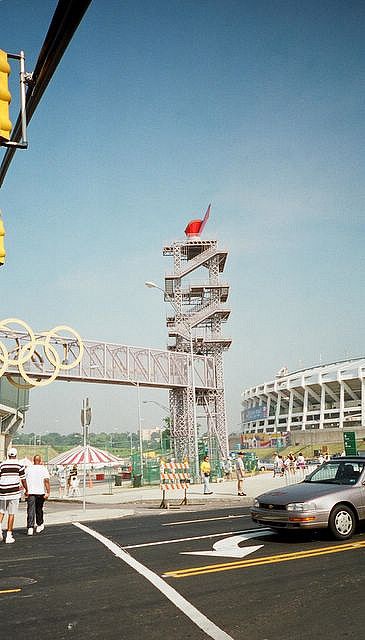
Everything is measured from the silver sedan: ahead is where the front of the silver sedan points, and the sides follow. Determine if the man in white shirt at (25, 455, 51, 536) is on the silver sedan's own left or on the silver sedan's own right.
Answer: on the silver sedan's own right

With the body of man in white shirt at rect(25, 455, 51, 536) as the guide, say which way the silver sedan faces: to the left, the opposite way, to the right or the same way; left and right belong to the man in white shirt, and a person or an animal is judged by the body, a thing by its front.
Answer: to the left

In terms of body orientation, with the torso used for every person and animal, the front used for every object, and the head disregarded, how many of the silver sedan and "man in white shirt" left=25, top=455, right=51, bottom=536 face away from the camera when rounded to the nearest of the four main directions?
1

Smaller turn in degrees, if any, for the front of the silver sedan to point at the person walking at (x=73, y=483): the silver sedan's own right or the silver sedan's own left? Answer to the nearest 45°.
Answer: approximately 90° to the silver sedan's own right

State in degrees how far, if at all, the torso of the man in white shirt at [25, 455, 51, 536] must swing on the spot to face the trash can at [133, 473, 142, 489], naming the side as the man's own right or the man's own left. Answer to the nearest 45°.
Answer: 0° — they already face it

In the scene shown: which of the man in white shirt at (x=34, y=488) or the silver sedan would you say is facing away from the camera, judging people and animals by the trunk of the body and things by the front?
the man in white shirt

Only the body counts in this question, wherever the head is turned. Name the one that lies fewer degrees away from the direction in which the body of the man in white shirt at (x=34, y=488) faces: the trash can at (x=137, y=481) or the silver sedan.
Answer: the trash can

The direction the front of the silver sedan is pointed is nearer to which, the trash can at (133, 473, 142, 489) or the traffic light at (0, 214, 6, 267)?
the traffic light

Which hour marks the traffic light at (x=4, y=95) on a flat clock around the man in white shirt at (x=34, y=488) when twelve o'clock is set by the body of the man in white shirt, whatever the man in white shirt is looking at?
The traffic light is roughly at 6 o'clock from the man in white shirt.

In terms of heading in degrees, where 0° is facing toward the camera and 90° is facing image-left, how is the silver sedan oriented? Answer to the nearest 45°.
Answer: approximately 45°

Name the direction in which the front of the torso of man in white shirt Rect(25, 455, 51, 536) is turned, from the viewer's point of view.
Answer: away from the camera

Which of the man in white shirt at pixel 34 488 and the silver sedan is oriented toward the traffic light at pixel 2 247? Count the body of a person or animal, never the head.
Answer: the silver sedan
